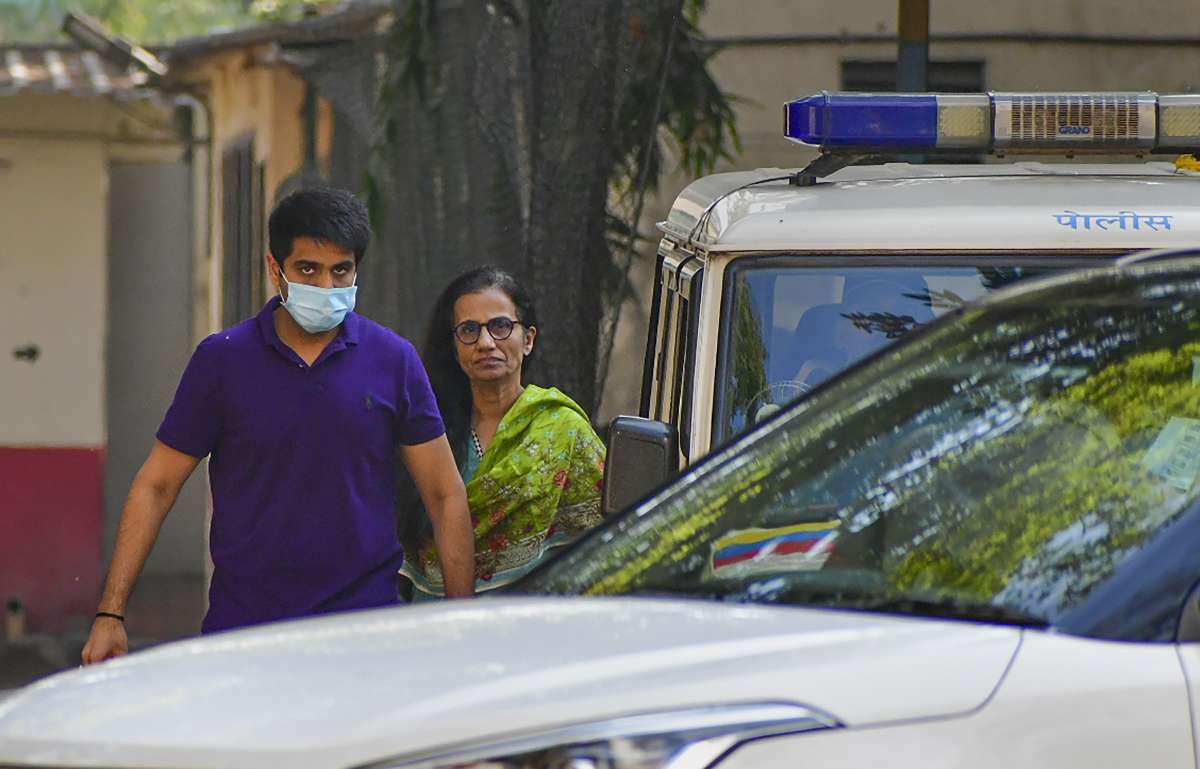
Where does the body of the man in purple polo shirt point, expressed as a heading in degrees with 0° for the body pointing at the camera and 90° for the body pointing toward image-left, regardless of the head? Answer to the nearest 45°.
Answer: approximately 0°

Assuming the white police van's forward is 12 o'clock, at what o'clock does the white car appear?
The white car is roughly at 12 o'clock from the white police van.

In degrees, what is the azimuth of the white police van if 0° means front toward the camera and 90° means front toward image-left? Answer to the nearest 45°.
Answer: approximately 0°

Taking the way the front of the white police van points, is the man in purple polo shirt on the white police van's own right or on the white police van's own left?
on the white police van's own right

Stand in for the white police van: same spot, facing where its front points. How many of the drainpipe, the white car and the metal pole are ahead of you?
1

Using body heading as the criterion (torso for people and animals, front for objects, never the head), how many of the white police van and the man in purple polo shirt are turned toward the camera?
2

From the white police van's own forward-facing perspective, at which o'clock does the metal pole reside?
The metal pole is roughly at 6 o'clock from the white police van.
